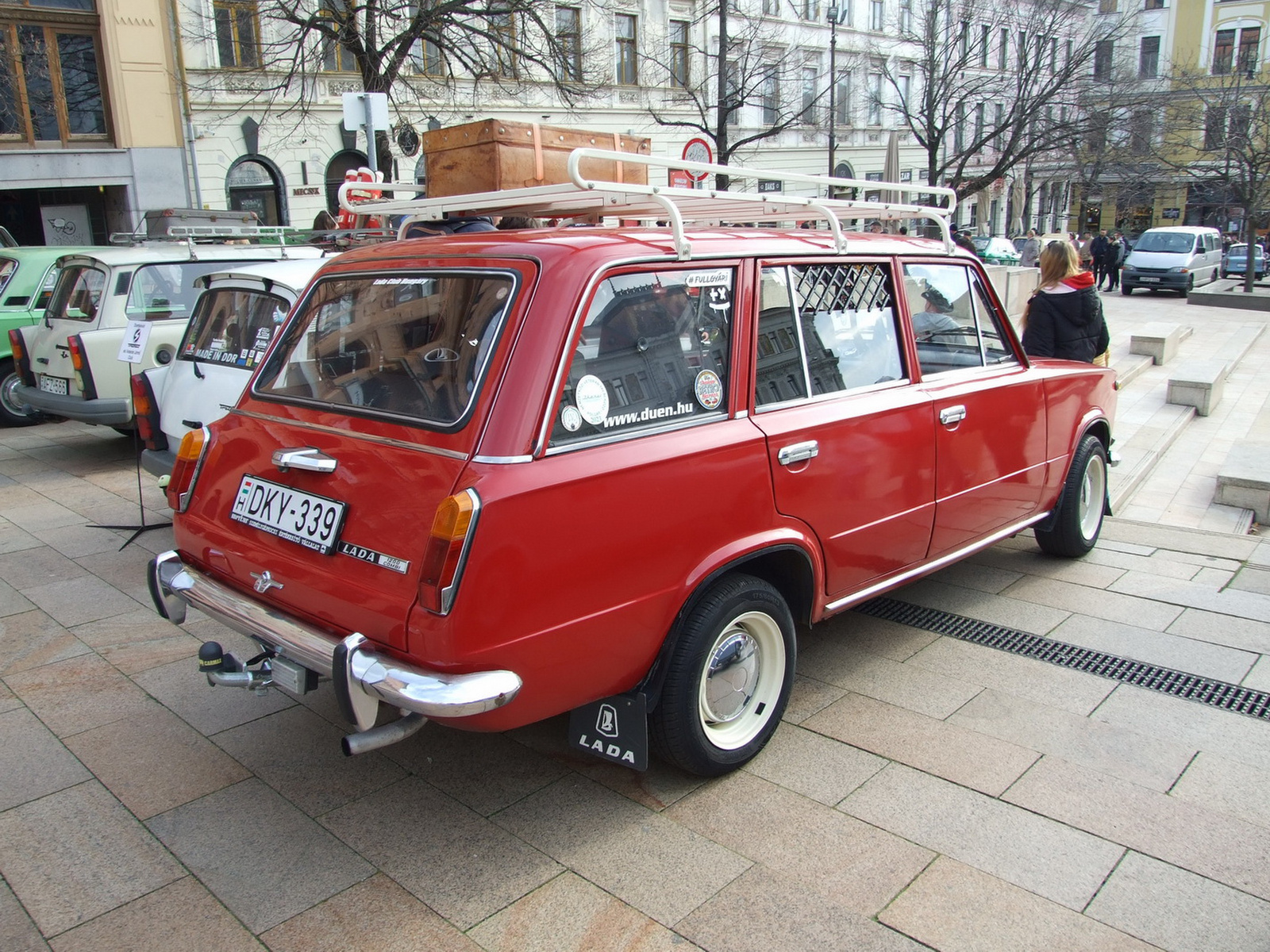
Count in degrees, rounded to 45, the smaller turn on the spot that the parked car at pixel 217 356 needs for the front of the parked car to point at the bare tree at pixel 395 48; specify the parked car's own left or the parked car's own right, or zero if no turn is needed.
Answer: approximately 45° to the parked car's own left

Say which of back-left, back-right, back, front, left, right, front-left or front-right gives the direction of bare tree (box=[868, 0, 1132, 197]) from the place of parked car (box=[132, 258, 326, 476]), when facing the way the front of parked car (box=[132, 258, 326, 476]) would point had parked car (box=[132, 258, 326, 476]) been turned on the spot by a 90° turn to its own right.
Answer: left

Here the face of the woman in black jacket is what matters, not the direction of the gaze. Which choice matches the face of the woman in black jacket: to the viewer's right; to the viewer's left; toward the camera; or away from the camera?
away from the camera

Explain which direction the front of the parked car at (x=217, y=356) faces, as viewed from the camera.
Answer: facing away from the viewer and to the right of the viewer

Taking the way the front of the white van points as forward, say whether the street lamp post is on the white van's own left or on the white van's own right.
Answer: on the white van's own right

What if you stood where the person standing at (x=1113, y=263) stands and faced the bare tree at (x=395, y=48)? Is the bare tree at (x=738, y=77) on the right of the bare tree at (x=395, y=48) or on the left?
right

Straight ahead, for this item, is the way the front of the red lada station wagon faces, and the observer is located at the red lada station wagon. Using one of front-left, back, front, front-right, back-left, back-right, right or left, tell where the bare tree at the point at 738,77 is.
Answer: front-left

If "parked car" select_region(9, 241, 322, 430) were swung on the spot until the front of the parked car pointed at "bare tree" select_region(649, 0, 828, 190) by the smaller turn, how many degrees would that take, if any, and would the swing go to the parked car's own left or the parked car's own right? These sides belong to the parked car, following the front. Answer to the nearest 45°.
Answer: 0° — it already faces it

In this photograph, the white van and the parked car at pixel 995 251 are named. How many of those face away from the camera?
0

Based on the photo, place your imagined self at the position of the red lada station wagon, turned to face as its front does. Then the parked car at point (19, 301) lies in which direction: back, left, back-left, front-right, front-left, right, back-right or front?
left

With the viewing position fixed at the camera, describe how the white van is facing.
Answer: facing the viewer and to the left of the viewer

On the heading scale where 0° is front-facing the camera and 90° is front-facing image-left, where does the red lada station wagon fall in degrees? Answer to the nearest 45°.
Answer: approximately 225°
